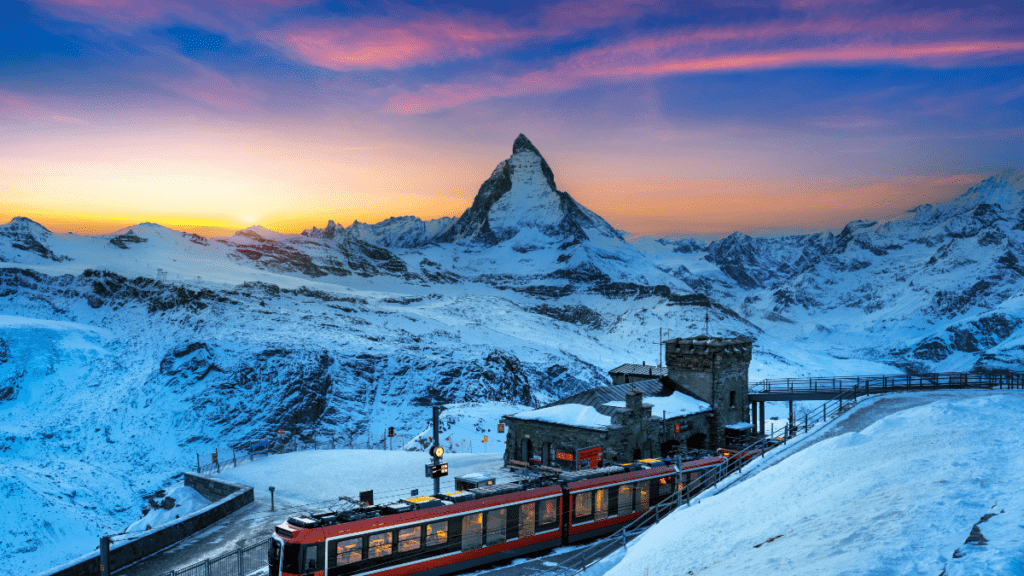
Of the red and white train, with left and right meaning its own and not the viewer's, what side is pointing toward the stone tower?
back

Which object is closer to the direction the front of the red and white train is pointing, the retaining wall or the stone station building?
the retaining wall

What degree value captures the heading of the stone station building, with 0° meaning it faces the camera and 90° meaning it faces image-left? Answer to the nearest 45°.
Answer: approximately 315°

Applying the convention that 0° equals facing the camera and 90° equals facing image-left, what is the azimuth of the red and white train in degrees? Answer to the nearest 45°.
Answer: approximately 45°

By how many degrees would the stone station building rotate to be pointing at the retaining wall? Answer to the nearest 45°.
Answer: approximately 90° to its right
